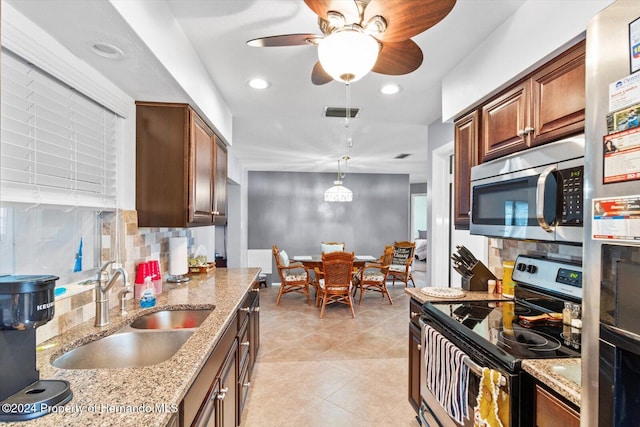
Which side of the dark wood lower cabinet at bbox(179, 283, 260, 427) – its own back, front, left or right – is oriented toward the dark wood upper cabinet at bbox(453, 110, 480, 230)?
front

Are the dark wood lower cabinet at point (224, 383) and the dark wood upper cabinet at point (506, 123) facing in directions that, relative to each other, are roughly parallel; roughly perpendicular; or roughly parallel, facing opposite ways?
roughly parallel, facing opposite ways

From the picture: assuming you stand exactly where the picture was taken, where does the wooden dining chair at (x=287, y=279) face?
facing to the right of the viewer

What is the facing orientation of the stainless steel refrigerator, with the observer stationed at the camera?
facing the viewer and to the left of the viewer

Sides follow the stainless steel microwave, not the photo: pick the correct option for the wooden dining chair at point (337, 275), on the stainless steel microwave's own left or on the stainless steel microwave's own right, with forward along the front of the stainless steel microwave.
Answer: on the stainless steel microwave's own right

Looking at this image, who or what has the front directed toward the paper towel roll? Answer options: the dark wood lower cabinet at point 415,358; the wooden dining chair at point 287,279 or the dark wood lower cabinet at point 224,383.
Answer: the dark wood lower cabinet at point 415,358

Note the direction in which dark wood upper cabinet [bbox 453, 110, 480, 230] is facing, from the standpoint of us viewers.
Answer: facing to the left of the viewer

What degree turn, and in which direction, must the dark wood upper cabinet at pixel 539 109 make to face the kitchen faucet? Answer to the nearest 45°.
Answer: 0° — it already faces it

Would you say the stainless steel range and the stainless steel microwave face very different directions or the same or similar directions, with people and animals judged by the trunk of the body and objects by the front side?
same or similar directions

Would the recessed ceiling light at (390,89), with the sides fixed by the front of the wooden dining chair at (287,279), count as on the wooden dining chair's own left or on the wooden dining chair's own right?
on the wooden dining chair's own right

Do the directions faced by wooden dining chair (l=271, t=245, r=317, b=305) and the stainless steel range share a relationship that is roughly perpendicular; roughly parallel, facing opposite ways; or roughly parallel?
roughly parallel, facing opposite ways

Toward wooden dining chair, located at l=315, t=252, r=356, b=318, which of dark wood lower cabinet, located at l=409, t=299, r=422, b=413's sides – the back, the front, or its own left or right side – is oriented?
right

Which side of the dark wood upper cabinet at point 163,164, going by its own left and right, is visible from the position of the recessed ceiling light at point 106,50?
right

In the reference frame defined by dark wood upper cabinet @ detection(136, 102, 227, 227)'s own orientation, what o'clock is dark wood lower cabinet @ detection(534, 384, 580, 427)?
The dark wood lower cabinet is roughly at 2 o'clock from the dark wood upper cabinet.

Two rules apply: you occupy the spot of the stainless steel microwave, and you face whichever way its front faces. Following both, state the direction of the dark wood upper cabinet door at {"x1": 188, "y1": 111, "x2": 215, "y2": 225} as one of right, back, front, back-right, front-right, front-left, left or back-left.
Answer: front-right

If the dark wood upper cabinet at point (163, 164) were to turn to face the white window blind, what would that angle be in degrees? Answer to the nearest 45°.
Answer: approximately 135° to its right

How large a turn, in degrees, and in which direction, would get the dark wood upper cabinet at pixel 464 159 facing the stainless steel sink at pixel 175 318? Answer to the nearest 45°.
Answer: approximately 45° to its left
